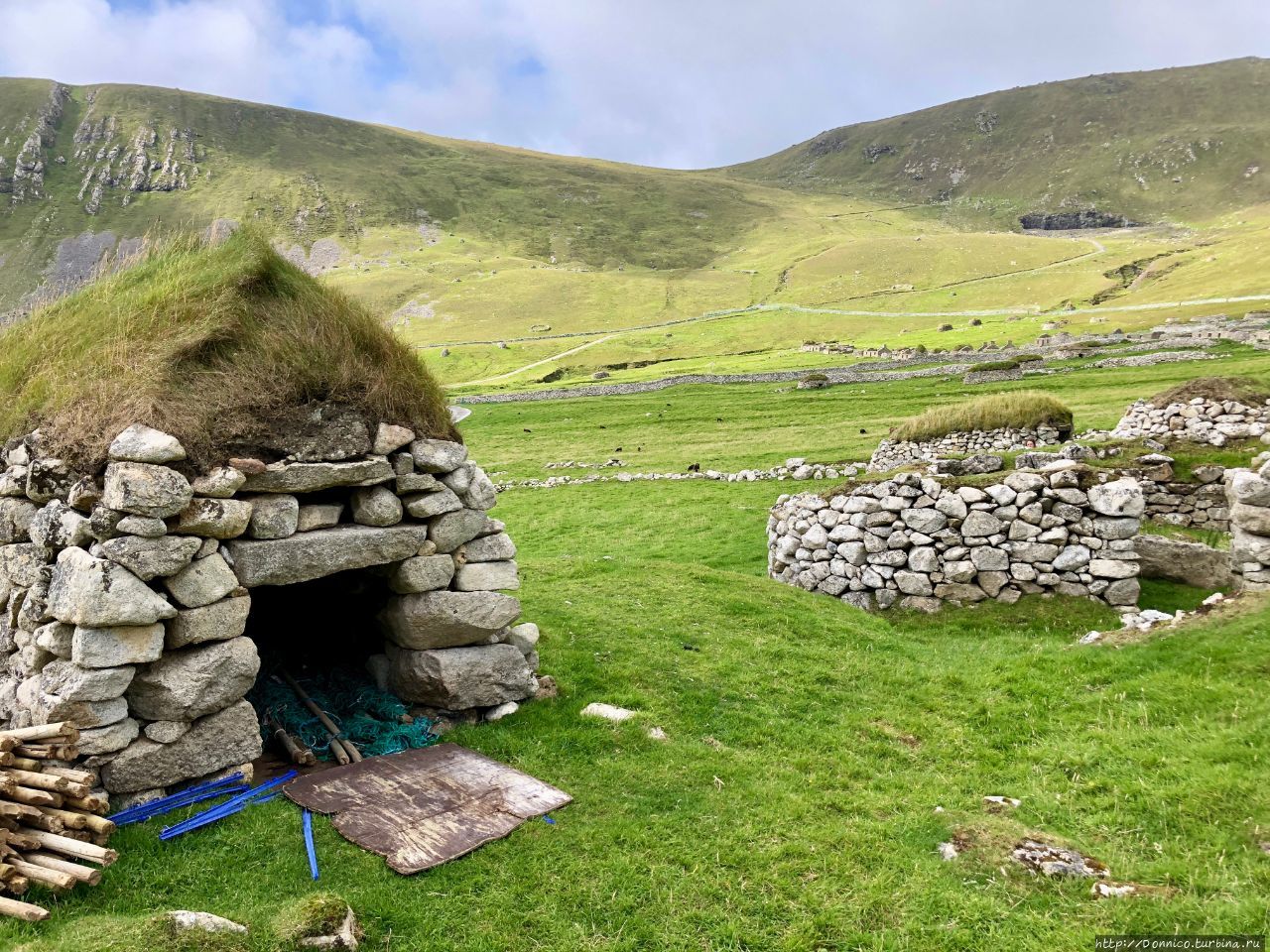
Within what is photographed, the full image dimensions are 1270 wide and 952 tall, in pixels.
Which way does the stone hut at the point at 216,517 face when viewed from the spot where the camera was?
facing the viewer and to the right of the viewer

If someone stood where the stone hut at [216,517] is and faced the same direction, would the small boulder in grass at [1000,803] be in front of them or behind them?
in front

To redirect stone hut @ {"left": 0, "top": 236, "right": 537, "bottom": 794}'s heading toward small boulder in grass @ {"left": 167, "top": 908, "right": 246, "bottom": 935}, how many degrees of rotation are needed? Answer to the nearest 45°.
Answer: approximately 45° to its right
